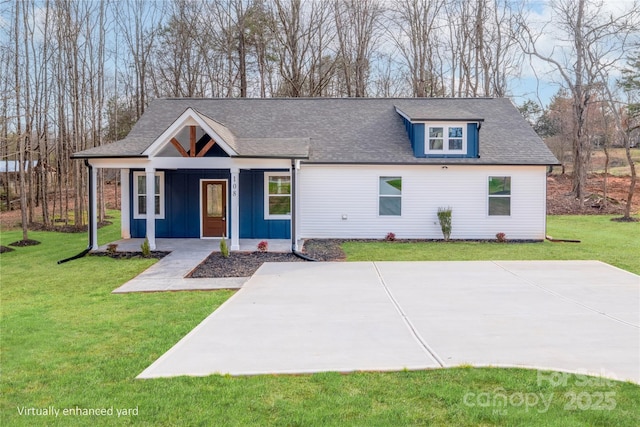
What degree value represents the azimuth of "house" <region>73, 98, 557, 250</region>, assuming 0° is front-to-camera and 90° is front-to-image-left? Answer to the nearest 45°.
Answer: approximately 0°

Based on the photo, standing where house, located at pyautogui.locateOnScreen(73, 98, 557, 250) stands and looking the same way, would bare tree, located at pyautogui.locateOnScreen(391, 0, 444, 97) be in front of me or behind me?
behind

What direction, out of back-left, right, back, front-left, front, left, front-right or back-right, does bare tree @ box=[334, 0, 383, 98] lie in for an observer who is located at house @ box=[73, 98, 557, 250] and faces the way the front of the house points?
back

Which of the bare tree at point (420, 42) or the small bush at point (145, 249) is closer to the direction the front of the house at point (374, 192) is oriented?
the small bush

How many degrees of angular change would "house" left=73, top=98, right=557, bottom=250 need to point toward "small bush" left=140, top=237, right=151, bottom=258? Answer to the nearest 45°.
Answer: approximately 45° to its right

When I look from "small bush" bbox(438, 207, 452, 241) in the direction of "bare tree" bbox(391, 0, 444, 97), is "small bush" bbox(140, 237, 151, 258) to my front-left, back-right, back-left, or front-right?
back-left

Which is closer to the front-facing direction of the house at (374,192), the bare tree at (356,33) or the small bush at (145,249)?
the small bush
